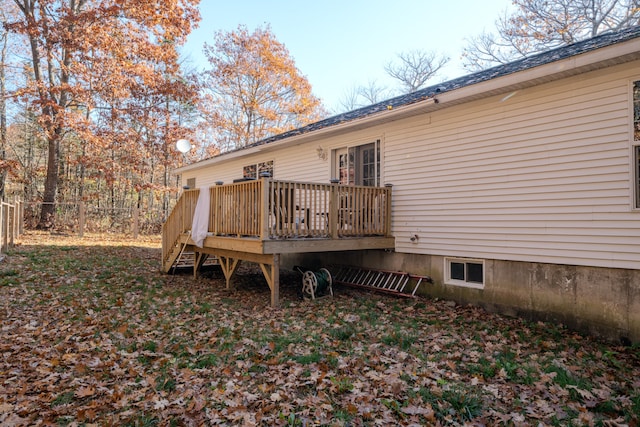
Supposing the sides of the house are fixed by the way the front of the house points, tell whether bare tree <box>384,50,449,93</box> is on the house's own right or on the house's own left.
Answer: on the house's own left

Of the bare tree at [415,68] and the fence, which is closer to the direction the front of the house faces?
the fence

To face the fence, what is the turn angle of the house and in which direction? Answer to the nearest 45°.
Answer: approximately 135° to its left
